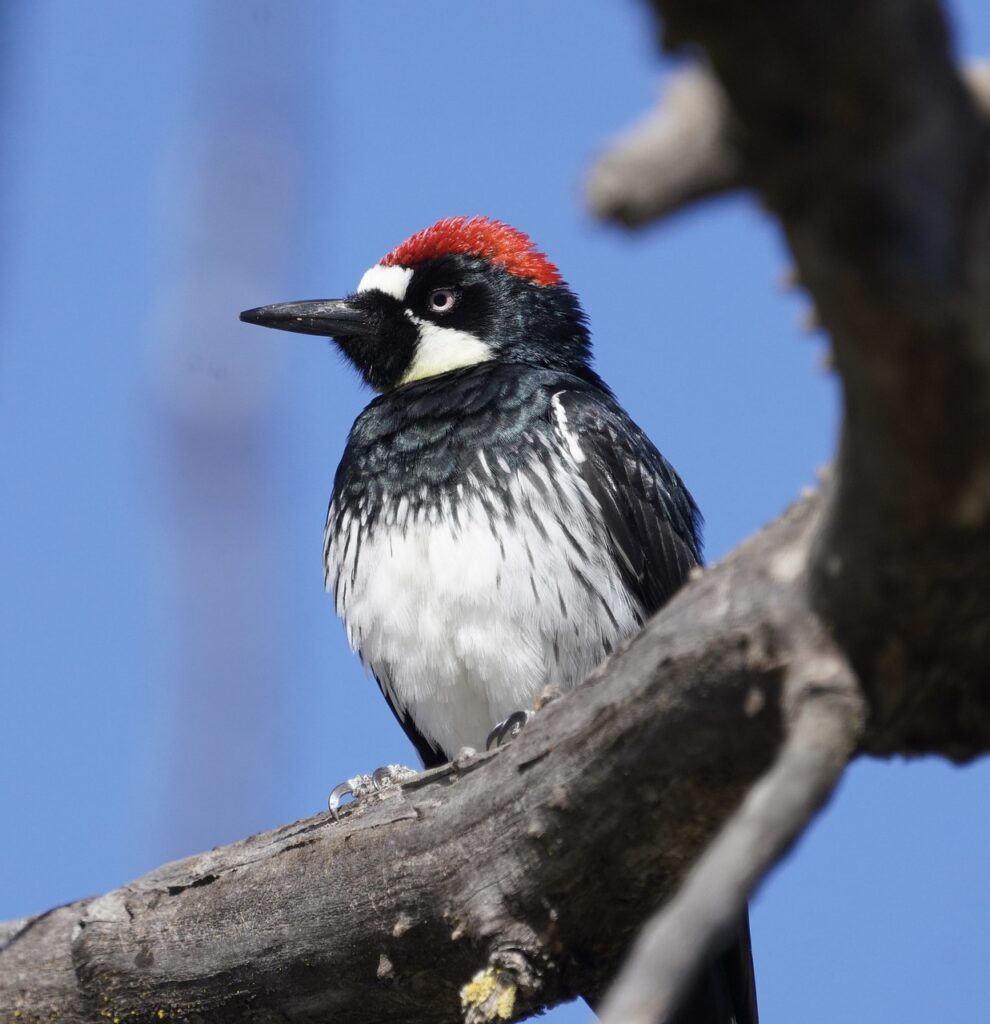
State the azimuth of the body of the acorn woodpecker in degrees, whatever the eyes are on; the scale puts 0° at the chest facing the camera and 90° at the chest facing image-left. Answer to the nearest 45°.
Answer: approximately 45°

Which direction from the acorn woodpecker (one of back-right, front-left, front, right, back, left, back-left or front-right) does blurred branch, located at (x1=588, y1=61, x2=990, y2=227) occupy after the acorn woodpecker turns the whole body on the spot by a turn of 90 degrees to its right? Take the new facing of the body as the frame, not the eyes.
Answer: back-left

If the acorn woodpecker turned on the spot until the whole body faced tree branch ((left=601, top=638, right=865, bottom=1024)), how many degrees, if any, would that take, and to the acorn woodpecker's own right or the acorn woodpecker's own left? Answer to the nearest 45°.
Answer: approximately 45° to the acorn woodpecker's own left
